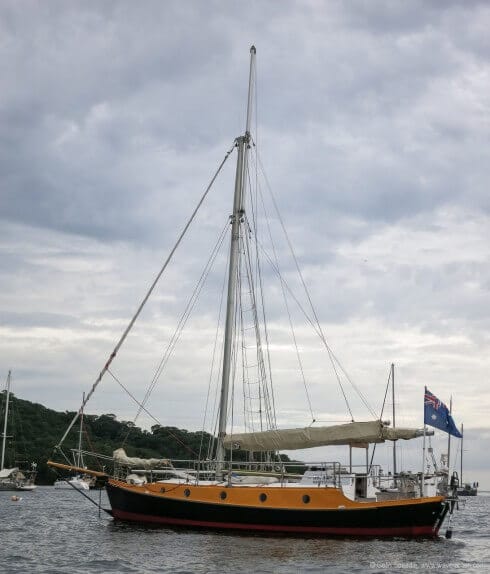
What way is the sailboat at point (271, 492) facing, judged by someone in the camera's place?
facing to the left of the viewer
